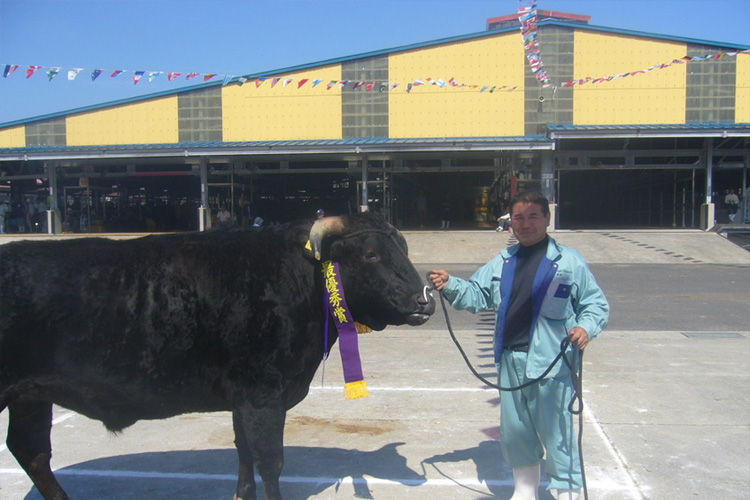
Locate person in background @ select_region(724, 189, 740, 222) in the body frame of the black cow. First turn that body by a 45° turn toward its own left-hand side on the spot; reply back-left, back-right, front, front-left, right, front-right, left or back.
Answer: front

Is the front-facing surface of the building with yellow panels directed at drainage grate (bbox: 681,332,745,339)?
yes

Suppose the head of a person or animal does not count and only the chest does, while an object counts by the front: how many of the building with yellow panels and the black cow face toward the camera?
1

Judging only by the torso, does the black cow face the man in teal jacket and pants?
yes

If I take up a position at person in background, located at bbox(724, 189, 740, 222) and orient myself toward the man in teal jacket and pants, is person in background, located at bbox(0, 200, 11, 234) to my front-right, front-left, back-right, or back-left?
front-right

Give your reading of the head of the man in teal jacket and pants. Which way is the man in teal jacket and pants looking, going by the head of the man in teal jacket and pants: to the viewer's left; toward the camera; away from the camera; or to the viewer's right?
toward the camera

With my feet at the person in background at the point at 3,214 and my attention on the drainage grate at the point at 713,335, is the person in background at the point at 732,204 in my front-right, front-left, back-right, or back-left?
front-left

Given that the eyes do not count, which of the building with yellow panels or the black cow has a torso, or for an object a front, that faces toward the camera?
the building with yellow panels

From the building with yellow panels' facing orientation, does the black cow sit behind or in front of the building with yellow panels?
in front

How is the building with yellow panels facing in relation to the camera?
toward the camera

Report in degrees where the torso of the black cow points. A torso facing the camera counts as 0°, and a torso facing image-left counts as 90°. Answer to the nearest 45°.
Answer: approximately 270°

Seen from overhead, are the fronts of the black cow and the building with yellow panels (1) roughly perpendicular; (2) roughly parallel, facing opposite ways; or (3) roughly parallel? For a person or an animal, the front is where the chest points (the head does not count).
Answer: roughly perpendicular
